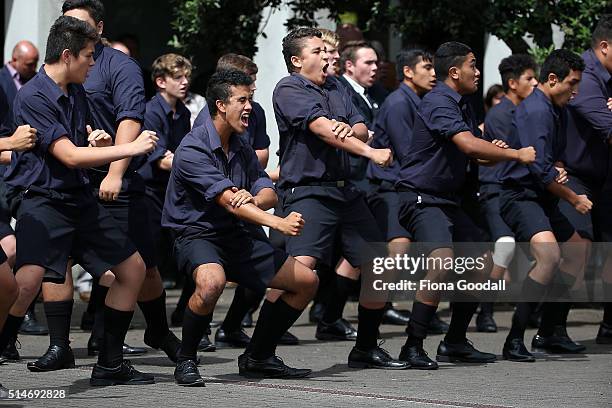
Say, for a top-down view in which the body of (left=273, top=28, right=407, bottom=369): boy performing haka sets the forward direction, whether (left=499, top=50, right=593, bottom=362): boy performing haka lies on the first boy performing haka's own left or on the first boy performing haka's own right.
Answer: on the first boy performing haka's own left

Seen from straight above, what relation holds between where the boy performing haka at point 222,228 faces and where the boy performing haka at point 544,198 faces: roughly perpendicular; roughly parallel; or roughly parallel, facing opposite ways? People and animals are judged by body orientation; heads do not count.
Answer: roughly parallel

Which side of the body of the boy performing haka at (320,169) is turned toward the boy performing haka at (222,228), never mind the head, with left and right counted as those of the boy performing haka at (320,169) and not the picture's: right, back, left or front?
right

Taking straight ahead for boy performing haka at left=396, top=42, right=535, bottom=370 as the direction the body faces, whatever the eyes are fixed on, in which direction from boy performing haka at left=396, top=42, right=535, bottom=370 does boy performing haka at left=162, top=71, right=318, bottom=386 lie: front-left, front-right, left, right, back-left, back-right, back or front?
back-right

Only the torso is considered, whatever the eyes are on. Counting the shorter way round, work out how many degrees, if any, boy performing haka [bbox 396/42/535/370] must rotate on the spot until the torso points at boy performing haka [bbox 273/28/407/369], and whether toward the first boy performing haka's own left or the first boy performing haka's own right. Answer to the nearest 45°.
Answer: approximately 135° to the first boy performing haka's own right

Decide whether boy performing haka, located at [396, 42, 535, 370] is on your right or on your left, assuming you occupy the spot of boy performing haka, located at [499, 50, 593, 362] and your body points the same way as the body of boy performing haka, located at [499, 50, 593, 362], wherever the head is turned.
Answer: on your right

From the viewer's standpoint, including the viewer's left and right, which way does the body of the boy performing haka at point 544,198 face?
facing the viewer and to the right of the viewer

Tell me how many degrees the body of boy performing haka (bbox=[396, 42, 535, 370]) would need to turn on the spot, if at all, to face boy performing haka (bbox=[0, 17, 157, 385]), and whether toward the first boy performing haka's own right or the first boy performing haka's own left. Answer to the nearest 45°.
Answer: approximately 135° to the first boy performing haka's own right

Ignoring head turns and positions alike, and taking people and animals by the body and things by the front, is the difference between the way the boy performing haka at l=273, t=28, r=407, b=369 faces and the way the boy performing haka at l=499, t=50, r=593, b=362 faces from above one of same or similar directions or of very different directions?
same or similar directions

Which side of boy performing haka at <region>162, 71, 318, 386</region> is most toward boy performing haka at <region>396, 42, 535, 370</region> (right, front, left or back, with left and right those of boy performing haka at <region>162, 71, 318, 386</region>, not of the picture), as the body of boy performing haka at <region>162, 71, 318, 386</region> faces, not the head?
left

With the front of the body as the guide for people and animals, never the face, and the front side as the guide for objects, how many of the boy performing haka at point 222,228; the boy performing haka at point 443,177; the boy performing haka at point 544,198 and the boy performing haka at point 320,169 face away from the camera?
0

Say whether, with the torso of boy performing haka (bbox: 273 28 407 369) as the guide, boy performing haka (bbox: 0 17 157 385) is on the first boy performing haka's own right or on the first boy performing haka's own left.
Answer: on the first boy performing haka's own right
